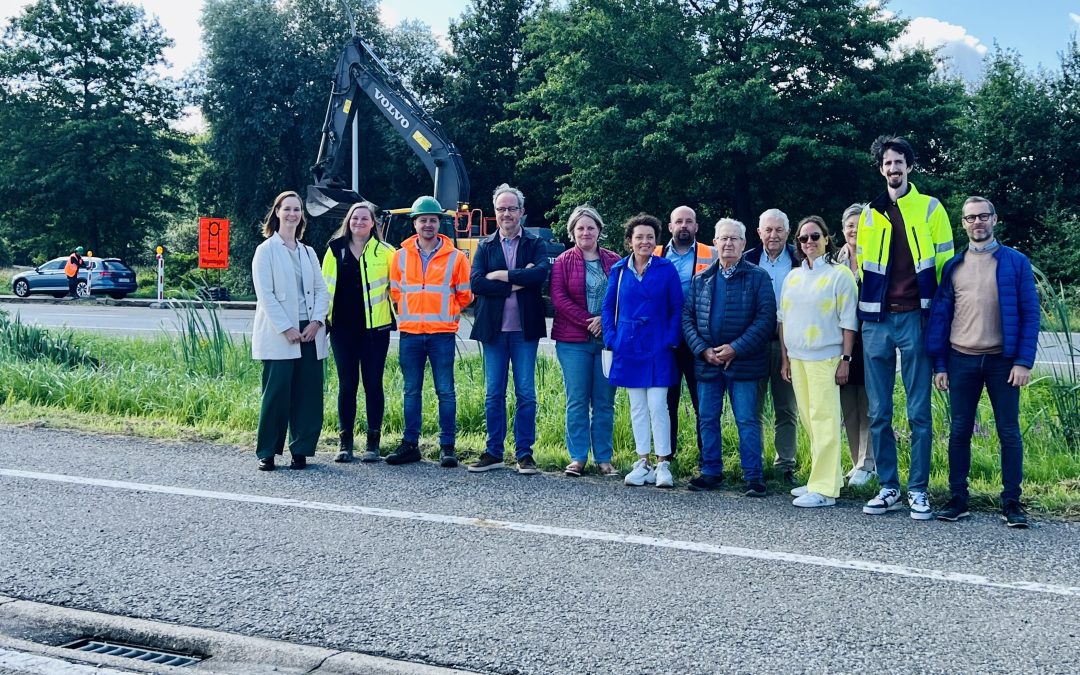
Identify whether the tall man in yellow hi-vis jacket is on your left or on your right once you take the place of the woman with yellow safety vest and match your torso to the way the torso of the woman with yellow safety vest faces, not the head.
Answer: on your left

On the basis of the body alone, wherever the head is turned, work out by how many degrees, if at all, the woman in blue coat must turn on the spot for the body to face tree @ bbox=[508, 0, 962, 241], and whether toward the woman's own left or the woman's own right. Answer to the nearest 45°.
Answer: approximately 180°

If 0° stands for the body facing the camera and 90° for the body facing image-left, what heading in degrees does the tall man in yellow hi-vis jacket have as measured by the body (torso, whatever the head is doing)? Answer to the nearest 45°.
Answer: approximately 0°

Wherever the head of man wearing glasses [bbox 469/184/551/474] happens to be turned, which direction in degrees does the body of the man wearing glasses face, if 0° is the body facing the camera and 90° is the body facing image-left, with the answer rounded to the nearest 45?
approximately 0°

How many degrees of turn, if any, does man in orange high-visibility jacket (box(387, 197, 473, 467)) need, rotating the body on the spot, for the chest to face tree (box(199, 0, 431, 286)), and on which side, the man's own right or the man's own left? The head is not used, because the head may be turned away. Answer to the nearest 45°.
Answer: approximately 180°

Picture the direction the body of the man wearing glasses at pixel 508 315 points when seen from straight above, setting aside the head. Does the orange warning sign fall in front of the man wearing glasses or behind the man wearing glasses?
behind

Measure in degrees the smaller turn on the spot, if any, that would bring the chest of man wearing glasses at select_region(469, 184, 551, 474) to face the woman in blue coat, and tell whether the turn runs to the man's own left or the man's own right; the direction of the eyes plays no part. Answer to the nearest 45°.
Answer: approximately 45° to the man's own left

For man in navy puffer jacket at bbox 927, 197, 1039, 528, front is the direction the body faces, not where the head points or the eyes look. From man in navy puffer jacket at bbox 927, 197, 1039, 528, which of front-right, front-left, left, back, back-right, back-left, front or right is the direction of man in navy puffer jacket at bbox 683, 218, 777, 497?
right

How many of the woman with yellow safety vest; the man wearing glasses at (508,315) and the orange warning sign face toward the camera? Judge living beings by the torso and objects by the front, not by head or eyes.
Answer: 3

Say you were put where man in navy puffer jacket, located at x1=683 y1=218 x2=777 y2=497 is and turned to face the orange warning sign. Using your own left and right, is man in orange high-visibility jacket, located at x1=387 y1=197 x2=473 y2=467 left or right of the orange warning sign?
left
